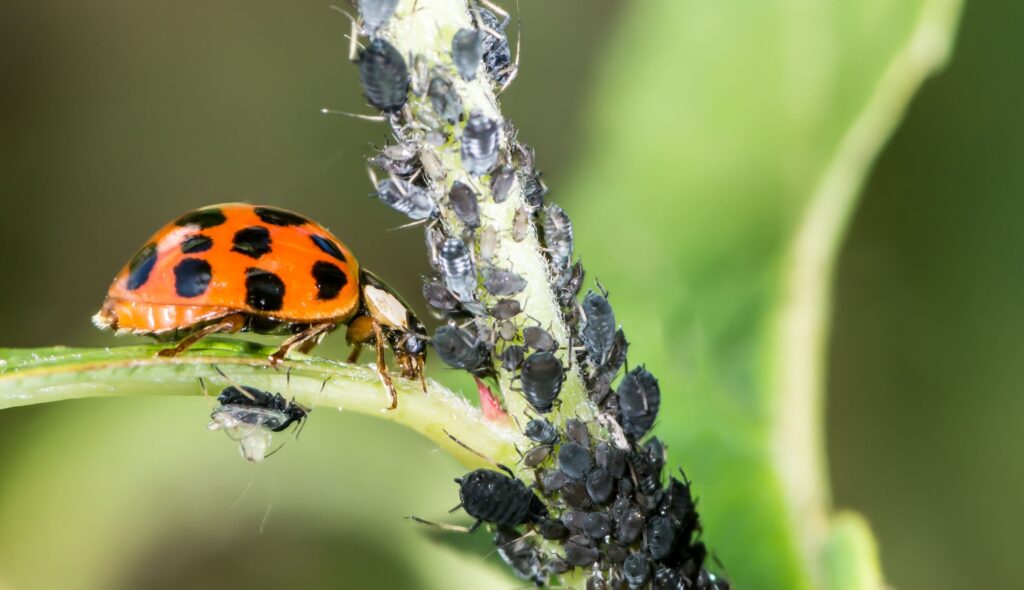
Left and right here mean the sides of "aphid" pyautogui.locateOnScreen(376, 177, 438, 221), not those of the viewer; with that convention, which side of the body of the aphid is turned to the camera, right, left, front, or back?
right

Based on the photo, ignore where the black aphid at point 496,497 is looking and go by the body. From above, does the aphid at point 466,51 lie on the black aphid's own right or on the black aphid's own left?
on the black aphid's own right
